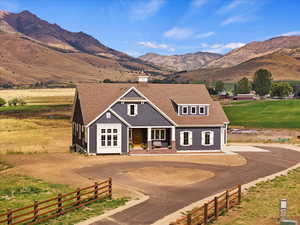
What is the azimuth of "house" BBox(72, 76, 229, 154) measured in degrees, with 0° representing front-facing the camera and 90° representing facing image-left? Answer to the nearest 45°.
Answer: approximately 0°

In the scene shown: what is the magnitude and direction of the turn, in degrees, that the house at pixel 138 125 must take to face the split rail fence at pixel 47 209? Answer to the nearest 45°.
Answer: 0° — it already faces it
